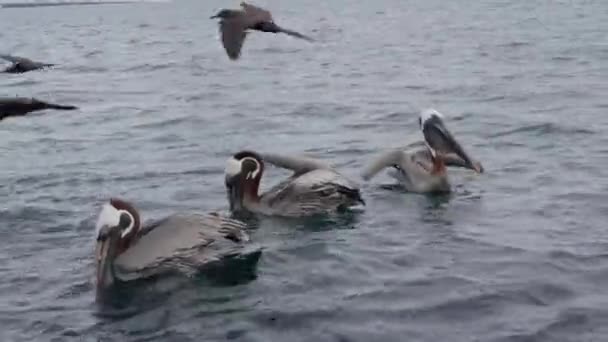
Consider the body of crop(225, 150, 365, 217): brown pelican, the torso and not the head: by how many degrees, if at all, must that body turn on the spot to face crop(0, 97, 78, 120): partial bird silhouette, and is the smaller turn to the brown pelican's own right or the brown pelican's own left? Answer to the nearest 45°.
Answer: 0° — it already faces it

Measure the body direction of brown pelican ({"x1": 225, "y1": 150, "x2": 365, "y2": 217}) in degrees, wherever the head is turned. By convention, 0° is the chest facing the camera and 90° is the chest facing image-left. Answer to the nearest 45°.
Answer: approximately 90°

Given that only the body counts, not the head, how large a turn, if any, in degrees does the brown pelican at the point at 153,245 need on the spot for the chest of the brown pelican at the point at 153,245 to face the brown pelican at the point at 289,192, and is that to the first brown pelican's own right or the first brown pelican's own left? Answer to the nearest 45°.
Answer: approximately 135° to the first brown pelican's own right

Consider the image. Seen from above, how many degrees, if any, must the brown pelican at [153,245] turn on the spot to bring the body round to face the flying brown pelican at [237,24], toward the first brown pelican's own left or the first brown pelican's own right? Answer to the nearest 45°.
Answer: approximately 90° to the first brown pelican's own right

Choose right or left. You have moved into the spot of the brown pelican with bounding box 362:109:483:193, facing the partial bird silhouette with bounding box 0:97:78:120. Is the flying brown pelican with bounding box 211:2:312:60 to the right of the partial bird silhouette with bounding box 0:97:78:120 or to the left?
right

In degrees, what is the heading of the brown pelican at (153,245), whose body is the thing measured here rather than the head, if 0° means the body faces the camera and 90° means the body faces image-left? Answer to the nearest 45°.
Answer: approximately 90°

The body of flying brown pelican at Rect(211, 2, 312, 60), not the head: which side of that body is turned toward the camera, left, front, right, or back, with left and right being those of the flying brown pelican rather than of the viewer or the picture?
right

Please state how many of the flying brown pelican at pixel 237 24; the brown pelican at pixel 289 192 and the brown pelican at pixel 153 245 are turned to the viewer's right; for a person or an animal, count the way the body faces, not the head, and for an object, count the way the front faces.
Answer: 1

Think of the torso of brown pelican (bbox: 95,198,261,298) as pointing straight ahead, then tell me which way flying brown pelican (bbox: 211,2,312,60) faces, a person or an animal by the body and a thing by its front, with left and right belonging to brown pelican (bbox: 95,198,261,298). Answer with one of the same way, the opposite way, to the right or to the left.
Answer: the opposite way

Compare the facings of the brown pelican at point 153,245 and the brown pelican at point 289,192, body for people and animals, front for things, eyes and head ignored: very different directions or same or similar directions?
same or similar directions

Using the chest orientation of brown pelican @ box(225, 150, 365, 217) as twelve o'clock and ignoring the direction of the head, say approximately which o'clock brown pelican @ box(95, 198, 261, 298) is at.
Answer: brown pelican @ box(95, 198, 261, 298) is roughly at 10 o'clock from brown pelican @ box(225, 150, 365, 217).

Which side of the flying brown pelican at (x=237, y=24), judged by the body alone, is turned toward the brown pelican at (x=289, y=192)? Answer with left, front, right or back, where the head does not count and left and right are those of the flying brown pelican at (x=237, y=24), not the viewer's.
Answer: left
